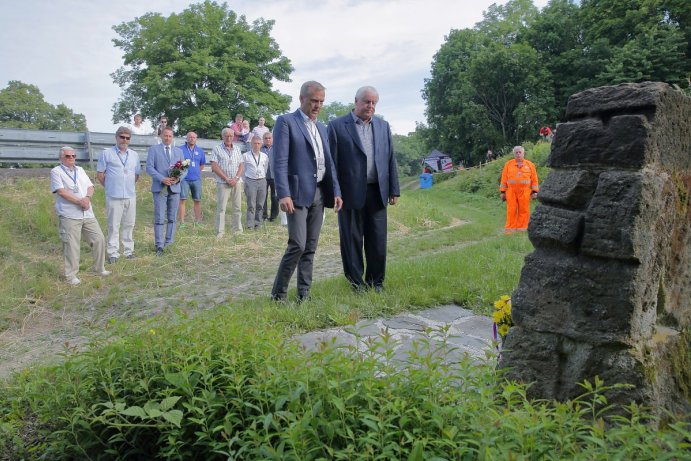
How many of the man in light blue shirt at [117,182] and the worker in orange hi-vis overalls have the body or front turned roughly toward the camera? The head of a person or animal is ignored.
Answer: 2

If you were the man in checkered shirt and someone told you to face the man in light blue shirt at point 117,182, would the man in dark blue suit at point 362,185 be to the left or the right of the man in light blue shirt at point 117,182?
left

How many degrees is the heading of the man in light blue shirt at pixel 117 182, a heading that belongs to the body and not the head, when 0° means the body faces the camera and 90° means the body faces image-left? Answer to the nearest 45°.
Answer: approximately 0°

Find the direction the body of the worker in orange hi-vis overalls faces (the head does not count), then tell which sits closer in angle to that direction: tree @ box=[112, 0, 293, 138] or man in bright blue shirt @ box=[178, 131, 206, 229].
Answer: the man in bright blue shirt

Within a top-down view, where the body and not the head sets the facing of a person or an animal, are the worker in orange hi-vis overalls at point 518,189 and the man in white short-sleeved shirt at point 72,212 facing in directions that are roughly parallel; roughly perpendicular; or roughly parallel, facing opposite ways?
roughly perpendicular

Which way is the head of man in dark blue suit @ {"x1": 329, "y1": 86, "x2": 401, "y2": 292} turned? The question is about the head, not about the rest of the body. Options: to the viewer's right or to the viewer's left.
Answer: to the viewer's right

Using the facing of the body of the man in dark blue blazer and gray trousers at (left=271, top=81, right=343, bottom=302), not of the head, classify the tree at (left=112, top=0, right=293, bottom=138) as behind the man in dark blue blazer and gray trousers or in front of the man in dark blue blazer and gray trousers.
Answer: behind

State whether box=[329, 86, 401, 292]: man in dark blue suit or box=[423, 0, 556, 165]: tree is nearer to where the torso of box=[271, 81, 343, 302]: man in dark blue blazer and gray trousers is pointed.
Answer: the man in dark blue suit

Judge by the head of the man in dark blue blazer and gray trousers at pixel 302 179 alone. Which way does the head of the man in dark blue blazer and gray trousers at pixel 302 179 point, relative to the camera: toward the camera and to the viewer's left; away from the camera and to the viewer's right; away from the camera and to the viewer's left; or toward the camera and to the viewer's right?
toward the camera and to the viewer's right
